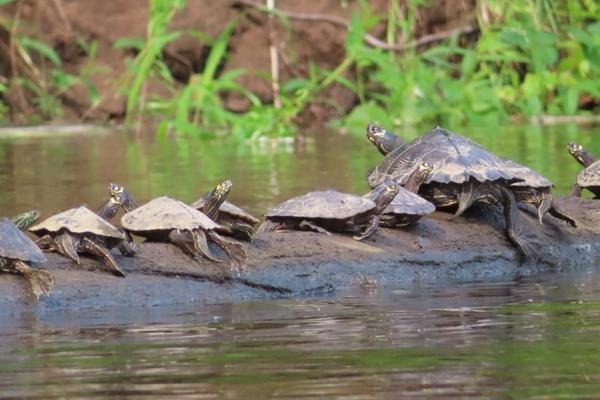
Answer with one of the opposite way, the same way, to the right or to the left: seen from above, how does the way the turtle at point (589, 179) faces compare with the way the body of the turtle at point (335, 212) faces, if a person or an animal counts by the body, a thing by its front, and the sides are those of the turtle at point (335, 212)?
the opposite way

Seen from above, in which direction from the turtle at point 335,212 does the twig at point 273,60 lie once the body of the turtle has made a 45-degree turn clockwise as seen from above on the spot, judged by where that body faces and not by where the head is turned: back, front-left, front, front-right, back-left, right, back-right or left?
back-left

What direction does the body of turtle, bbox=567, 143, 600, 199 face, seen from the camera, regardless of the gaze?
to the viewer's left

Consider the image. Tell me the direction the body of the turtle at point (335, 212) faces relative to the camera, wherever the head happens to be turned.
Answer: to the viewer's right

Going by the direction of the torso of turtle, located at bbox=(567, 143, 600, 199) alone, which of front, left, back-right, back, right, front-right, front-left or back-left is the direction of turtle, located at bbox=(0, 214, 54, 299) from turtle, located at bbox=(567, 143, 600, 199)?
front-left
